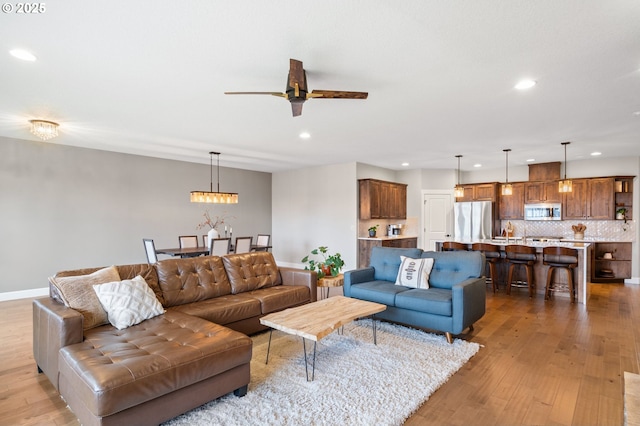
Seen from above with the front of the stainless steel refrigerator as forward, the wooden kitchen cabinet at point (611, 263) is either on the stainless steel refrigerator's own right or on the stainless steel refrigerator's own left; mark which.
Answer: on the stainless steel refrigerator's own left

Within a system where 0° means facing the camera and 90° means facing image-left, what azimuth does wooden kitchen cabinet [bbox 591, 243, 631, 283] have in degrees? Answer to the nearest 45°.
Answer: approximately 0°

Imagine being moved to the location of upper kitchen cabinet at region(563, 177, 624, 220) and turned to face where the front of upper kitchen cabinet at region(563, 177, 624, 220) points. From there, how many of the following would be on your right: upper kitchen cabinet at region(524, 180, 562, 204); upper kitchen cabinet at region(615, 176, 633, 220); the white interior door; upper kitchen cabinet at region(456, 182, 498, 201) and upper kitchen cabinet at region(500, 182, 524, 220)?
4

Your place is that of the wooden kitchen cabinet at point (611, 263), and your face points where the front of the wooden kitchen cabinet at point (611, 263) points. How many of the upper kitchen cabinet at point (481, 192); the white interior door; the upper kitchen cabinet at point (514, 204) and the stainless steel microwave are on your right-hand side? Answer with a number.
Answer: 4

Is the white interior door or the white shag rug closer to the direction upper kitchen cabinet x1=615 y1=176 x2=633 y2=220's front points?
the white shag rug

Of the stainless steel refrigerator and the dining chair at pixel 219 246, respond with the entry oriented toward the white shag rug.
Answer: the stainless steel refrigerator

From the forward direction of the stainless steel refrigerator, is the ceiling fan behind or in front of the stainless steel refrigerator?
in front

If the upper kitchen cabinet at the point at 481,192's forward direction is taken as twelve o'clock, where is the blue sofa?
The blue sofa is roughly at 12 o'clock from the upper kitchen cabinet.

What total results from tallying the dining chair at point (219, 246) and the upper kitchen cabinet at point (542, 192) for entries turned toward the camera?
1

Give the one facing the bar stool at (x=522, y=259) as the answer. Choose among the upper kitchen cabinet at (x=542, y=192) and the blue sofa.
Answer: the upper kitchen cabinet

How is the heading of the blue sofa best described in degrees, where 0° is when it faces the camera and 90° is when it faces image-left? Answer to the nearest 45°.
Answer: approximately 45°

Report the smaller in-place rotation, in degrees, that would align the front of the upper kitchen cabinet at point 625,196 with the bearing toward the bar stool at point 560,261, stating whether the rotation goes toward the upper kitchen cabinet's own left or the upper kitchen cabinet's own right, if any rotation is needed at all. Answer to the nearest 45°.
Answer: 0° — it already faces it
